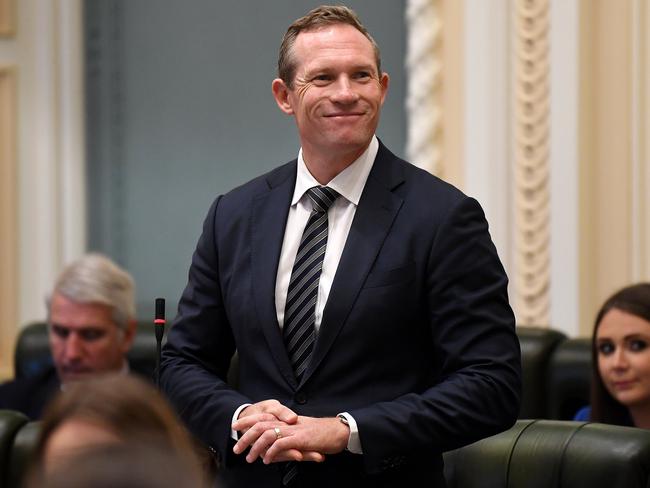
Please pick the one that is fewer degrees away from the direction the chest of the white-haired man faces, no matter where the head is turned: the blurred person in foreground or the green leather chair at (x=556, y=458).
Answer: the blurred person in foreground

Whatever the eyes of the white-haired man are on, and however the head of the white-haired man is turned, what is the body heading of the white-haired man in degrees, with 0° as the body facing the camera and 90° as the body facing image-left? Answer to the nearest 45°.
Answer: approximately 45°

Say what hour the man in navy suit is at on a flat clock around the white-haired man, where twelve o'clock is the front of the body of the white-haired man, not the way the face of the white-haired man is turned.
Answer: The man in navy suit is roughly at 10 o'clock from the white-haired man.

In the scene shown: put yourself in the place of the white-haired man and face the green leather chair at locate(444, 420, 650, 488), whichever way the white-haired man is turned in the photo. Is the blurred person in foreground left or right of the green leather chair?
right

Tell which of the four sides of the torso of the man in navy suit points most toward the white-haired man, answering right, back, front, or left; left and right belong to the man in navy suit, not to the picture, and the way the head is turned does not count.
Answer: right

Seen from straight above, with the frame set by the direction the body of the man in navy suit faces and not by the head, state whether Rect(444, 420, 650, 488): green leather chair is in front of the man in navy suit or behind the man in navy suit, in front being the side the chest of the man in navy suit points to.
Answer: behind
